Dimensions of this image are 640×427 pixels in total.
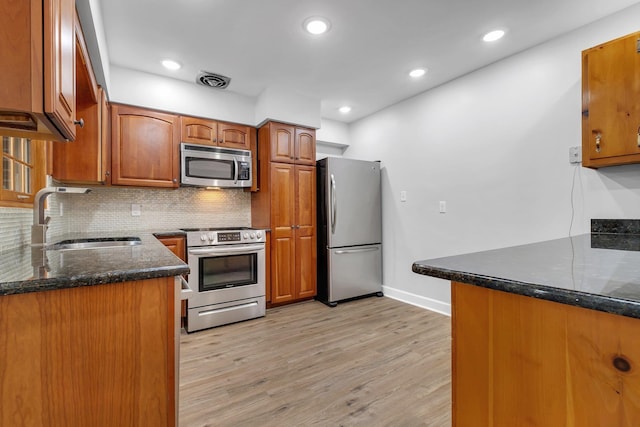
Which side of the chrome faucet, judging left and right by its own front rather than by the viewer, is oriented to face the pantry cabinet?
front

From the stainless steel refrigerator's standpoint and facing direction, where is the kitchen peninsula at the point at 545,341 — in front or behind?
in front

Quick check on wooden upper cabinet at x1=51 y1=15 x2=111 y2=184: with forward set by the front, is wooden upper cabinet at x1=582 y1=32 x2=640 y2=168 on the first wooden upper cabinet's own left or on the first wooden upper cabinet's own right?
on the first wooden upper cabinet's own right

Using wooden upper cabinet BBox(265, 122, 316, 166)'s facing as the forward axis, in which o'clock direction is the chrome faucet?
The chrome faucet is roughly at 3 o'clock from the wooden upper cabinet.

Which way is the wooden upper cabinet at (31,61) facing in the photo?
to the viewer's right

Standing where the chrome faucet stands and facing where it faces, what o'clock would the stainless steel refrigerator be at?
The stainless steel refrigerator is roughly at 12 o'clock from the chrome faucet.

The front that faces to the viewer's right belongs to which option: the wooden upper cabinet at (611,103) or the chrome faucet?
the chrome faucet

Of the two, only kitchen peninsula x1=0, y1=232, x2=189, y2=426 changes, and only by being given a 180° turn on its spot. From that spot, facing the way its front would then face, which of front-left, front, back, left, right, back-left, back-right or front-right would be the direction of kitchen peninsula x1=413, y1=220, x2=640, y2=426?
back-left

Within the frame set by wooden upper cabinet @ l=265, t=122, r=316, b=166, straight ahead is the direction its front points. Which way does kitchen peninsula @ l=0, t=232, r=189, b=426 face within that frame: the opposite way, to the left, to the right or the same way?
to the left

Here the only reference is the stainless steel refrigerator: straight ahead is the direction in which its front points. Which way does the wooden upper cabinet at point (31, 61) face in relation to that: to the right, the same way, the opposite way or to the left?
to the left

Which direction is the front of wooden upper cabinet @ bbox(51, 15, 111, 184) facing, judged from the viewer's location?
facing to the right of the viewer

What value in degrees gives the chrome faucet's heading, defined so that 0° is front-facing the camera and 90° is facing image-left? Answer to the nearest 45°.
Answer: approximately 270°

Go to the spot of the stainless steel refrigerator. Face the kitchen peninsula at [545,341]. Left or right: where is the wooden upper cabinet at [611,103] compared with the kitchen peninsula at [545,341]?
left
